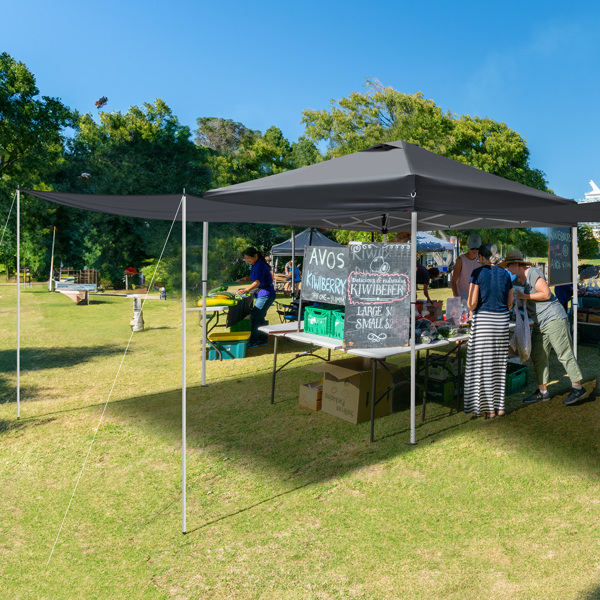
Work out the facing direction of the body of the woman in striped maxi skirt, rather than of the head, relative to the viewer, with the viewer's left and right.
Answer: facing away from the viewer

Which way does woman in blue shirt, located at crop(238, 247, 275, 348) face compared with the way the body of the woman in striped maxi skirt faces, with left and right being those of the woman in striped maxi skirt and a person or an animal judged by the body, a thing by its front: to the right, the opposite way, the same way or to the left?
to the left

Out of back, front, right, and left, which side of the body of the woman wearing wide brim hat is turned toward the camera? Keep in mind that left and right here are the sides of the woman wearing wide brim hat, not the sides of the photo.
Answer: left

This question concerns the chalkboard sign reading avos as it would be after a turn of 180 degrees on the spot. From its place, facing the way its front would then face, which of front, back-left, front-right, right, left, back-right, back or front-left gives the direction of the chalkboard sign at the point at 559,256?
front-right

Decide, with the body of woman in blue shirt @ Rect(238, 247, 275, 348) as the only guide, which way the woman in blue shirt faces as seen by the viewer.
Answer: to the viewer's left

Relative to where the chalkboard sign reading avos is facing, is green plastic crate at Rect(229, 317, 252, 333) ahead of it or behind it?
behind

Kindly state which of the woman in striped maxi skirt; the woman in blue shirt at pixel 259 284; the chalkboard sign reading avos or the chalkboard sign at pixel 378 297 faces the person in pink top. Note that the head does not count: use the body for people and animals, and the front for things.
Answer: the woman in striped maxi skirt

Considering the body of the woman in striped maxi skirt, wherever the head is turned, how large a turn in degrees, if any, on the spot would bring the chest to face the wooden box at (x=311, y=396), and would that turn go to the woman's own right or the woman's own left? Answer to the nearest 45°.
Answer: approximately 90° to the woman's own left
